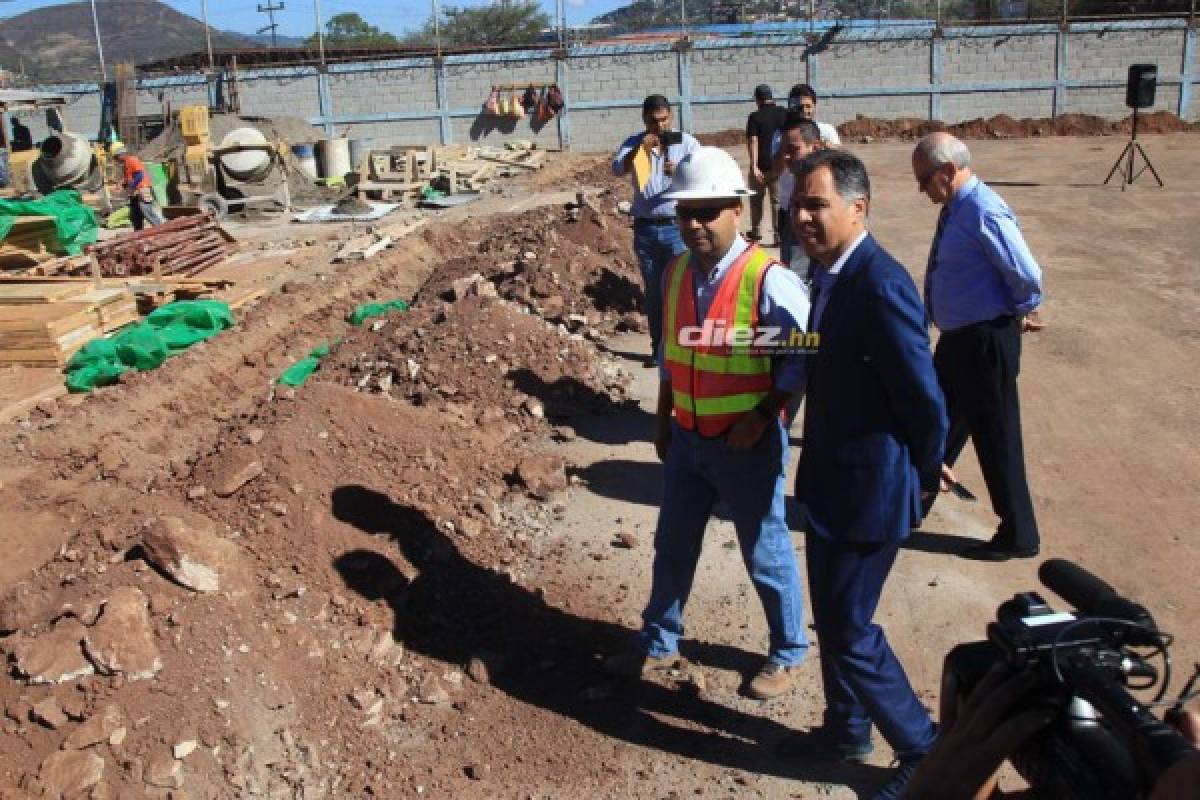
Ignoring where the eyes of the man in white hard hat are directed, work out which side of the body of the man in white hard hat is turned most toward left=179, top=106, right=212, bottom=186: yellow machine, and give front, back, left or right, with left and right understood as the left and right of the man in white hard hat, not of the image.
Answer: right

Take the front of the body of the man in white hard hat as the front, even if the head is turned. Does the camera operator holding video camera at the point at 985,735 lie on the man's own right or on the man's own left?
on the man's own left

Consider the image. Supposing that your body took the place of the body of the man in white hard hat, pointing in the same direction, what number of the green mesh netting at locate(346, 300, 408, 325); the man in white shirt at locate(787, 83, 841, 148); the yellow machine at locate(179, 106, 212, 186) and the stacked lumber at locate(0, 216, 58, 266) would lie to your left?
0

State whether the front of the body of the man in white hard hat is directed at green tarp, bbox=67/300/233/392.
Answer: no

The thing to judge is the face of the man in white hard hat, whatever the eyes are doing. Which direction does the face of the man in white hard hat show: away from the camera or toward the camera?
toward the camera

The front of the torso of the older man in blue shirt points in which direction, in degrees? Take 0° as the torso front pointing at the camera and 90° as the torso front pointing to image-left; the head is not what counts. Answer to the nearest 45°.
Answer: approximately 90°

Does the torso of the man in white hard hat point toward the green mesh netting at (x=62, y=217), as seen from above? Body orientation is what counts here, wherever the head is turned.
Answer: no

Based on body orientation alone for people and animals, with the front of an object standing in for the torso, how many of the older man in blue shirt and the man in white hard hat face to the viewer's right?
0

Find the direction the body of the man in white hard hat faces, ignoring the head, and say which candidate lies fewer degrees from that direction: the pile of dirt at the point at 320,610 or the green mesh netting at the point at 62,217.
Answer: the pile of dirt

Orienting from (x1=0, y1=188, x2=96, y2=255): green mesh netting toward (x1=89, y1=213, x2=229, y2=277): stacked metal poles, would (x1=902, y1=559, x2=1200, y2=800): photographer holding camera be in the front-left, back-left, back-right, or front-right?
front-right

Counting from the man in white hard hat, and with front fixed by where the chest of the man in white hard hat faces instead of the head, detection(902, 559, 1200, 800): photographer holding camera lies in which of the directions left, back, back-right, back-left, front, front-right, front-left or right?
front-left

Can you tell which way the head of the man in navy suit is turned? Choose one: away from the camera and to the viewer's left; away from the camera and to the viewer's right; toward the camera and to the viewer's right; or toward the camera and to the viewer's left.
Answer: toward the camera and to the viewer's left

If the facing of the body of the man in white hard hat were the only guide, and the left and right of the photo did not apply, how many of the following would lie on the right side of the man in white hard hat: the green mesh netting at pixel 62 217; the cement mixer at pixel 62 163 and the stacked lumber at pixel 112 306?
3

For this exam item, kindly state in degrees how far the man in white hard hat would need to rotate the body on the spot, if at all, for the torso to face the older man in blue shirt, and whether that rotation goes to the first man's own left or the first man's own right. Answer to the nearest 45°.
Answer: approximately 180°

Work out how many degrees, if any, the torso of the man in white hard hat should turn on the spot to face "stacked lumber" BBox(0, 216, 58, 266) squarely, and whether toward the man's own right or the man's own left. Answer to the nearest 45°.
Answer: approximately 90° to the man's own right

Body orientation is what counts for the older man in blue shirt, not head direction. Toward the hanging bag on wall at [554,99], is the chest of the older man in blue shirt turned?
no
